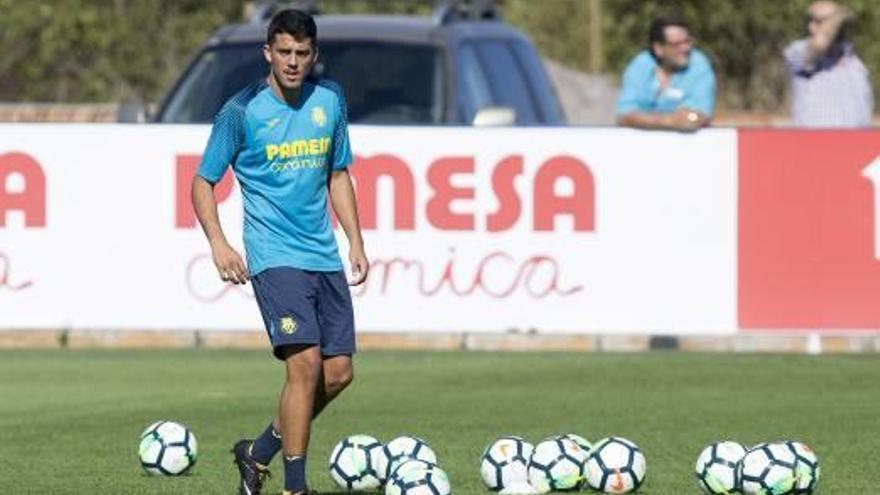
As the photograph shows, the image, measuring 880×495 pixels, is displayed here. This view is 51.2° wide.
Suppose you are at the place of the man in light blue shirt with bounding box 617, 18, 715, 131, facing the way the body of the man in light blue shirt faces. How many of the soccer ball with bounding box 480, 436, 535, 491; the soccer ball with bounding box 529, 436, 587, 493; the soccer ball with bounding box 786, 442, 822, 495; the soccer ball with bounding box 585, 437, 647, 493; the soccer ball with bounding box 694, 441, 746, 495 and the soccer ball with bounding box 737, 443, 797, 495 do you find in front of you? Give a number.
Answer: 6

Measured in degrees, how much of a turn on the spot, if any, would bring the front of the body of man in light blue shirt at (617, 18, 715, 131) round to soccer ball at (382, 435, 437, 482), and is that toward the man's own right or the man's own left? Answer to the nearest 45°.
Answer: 0° — they already face it

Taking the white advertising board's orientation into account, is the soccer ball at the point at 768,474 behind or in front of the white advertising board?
in front

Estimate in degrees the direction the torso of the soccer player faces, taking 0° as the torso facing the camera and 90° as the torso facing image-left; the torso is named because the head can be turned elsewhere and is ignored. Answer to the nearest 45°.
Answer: approximately 315°

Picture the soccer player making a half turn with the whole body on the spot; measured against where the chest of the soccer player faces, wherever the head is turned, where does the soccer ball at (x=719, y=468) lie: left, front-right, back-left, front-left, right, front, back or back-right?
back-right

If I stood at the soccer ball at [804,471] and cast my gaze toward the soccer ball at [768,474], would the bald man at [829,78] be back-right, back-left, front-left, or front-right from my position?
back-right

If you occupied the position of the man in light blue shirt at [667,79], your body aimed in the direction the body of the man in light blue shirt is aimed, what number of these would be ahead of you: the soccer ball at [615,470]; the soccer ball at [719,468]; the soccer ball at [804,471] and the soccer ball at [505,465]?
4

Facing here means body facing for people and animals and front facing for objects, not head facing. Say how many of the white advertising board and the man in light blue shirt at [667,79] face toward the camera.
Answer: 2

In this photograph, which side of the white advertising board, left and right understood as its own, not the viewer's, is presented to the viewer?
front

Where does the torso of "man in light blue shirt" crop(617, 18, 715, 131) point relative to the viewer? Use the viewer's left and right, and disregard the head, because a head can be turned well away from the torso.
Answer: facing the viewer

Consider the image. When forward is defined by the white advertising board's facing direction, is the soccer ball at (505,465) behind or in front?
in front
